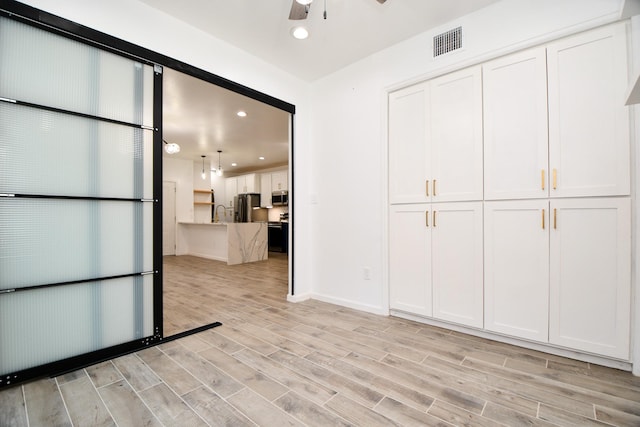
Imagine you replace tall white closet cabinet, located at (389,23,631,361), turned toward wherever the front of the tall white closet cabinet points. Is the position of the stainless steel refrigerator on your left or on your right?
on your right

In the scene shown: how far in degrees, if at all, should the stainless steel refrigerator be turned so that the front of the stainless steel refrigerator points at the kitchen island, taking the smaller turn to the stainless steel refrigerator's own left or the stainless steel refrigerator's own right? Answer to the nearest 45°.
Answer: approximately 45° to the stainless steel refrigerator's own left

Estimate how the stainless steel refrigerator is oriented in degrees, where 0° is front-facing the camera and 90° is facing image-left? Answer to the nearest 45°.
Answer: approximately 45°

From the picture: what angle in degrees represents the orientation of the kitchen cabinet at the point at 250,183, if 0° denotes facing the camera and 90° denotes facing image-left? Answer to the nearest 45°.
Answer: approximately 45°

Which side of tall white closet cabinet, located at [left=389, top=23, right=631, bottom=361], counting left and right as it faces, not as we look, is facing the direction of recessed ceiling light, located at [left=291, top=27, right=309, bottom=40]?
front

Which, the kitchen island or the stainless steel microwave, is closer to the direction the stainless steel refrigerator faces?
the kitchen island

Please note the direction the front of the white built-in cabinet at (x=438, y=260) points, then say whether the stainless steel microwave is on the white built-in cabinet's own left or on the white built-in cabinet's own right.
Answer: on the white built-in cabinet's own right

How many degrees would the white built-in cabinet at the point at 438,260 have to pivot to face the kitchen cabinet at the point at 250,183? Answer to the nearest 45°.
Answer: approximately 90° to its right

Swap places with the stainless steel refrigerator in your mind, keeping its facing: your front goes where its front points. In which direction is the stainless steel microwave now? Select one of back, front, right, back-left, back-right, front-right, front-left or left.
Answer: left

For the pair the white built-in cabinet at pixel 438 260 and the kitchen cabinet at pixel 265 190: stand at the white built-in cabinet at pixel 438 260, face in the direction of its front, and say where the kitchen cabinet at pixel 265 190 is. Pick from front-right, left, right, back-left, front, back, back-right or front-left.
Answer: right
